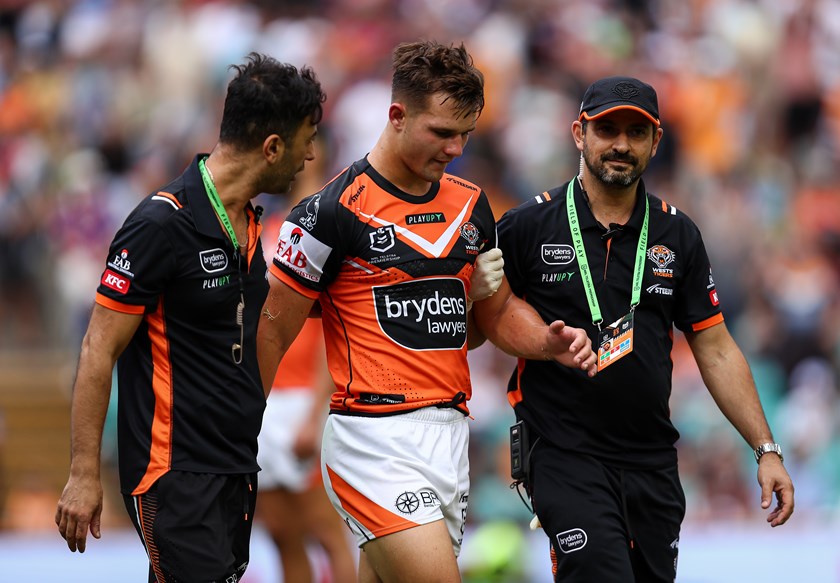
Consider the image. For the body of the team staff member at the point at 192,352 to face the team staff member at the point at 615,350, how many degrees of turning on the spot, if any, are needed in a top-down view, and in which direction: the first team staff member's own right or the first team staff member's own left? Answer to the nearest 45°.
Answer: approximately 45° to the first team staff member's own left

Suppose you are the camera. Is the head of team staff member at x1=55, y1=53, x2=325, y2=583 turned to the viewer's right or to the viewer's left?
to the viewer's right

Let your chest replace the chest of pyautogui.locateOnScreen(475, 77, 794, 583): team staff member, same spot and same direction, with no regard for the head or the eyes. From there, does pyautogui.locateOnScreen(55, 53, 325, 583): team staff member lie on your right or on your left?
on your right

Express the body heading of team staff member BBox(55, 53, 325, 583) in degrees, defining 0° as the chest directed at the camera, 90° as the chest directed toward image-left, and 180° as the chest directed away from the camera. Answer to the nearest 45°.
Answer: approximately 315°

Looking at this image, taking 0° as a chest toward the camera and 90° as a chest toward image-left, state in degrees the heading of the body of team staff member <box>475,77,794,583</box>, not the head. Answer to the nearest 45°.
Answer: approximately 0°
